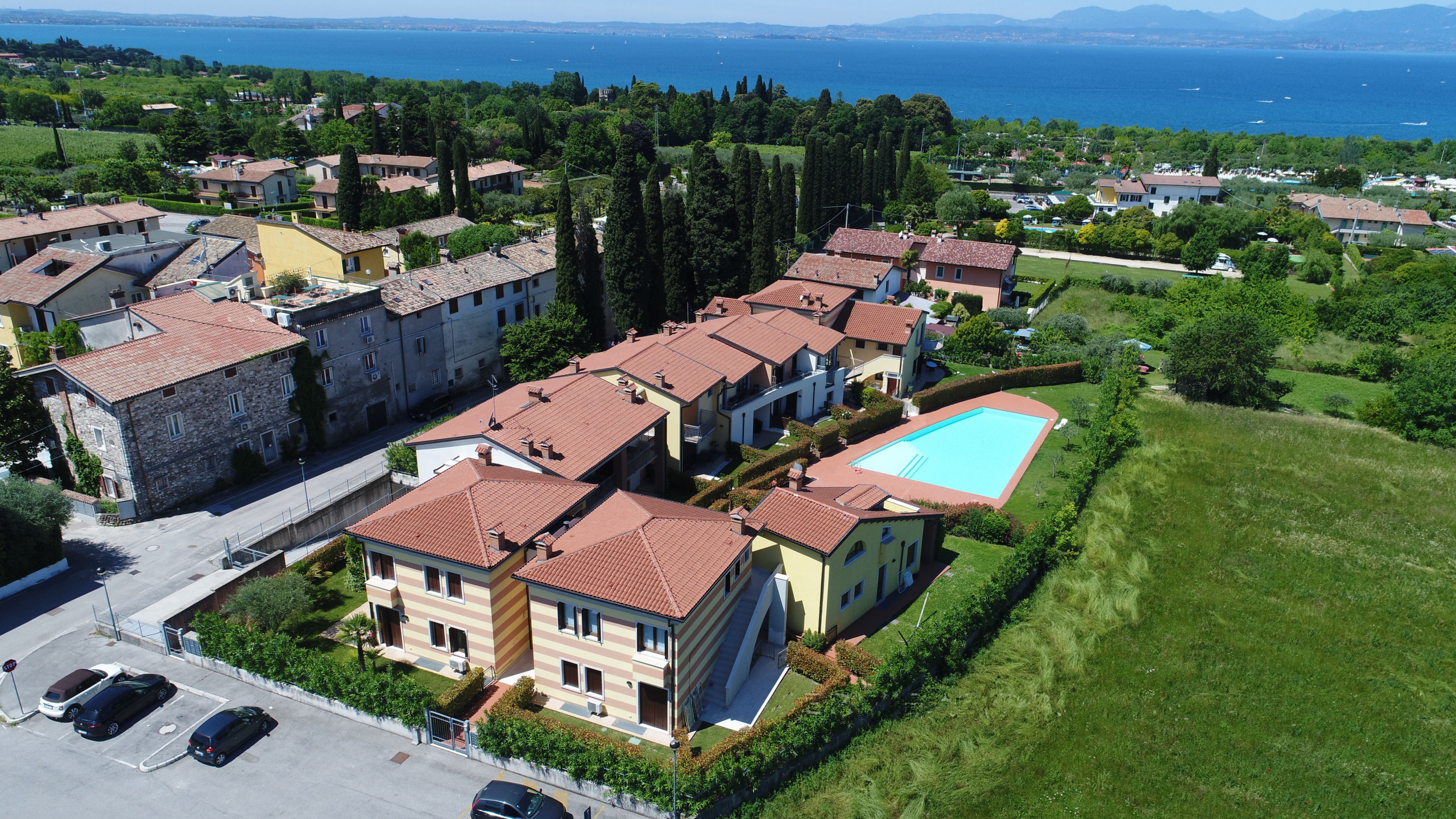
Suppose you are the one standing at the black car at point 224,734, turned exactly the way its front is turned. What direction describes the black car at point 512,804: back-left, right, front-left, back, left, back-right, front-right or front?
right

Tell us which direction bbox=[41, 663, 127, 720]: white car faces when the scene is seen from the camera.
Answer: facing away from the viewer and to the right of the viewer

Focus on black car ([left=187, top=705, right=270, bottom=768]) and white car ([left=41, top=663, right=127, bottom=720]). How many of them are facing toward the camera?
0

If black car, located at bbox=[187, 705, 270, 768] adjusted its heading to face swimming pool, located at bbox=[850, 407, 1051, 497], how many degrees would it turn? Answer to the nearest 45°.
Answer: approximately 45° to its right

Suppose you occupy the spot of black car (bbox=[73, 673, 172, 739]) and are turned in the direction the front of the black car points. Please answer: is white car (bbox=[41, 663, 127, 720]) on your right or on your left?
on your left

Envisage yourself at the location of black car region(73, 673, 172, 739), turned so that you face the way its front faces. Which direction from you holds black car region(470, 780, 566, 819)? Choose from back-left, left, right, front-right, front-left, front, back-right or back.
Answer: right

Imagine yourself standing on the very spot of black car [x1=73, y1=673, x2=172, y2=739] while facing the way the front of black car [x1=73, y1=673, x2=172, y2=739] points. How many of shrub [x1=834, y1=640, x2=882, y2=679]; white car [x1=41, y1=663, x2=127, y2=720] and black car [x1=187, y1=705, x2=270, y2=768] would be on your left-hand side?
1

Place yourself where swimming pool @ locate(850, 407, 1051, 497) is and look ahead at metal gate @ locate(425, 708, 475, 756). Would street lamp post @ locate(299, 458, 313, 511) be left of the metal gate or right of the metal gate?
right

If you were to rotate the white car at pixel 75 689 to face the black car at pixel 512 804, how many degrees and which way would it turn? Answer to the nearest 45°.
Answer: approximately 90° to its right

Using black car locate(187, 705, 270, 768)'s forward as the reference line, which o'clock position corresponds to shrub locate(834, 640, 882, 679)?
The shrub is roughly at 2 o'clock from the black car.

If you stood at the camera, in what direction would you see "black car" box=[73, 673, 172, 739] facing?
facing away from the viewer and to the right of the viewer

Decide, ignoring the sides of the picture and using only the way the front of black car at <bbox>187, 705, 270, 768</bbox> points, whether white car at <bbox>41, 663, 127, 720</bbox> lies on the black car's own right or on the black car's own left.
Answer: on the black car's own left

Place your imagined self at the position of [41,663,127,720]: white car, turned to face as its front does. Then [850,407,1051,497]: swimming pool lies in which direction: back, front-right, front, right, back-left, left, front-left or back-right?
front-right

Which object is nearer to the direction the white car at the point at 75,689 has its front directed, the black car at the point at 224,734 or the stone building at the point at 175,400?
the stone building

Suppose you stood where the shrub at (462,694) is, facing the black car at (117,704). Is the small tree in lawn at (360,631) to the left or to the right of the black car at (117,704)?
right
